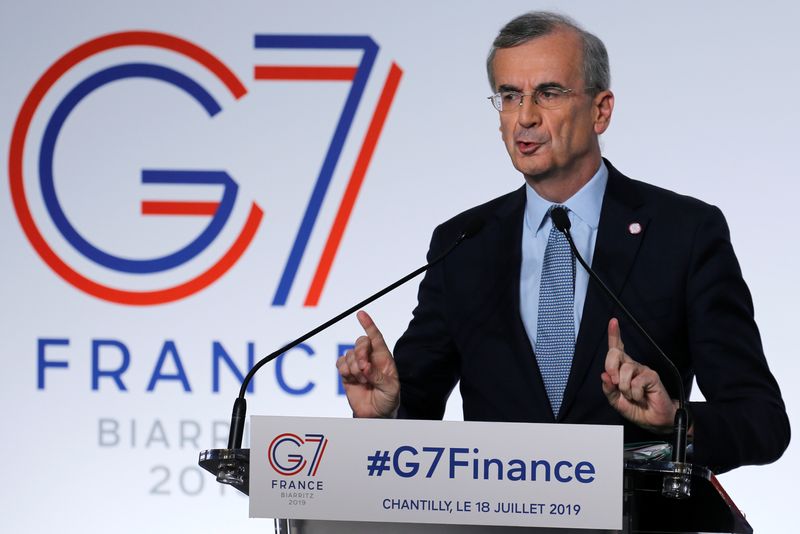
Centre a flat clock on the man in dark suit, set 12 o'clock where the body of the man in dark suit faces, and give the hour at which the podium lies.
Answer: The podium is roughly at 11 o'clock from the man in dark suit.

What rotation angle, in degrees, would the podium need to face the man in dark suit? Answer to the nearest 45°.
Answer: approximately 180°

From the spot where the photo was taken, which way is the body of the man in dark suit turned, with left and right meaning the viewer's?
facing the viewer and to the left of the viewer

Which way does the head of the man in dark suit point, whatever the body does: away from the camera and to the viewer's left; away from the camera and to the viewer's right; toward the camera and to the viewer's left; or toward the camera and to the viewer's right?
toward the camera and to the viewer's left

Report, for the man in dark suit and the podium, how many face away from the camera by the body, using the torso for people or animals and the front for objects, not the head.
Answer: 0

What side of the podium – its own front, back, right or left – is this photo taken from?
front
